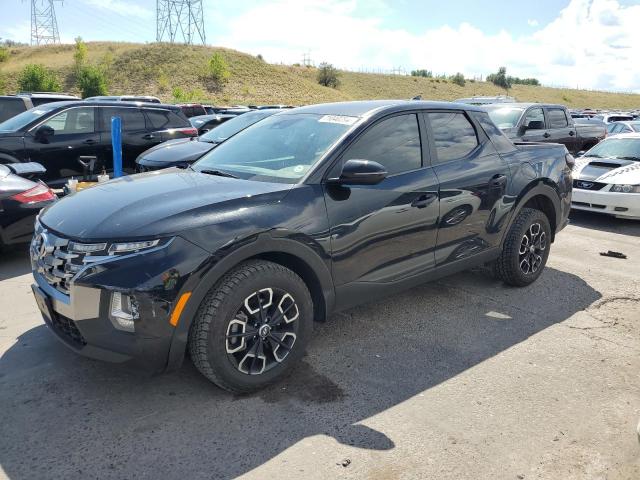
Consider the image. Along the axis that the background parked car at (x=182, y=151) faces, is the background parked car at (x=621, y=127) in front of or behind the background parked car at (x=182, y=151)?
behind

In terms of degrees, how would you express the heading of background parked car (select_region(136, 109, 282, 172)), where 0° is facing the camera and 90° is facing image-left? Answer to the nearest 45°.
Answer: approximately 45°

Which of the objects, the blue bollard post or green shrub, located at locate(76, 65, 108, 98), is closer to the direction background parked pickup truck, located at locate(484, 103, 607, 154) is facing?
the blue bollard post

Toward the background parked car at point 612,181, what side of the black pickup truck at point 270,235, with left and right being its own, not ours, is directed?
back

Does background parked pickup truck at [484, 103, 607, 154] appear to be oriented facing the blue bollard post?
yes

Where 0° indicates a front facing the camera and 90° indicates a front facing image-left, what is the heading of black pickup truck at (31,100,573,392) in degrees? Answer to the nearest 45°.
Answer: approximately 45°

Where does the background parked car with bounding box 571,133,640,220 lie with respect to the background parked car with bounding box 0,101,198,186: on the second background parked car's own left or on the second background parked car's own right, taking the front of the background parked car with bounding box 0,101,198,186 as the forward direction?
on the second background parked car's own left
